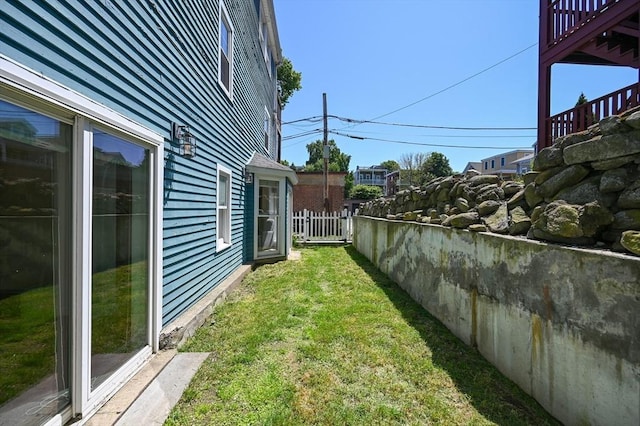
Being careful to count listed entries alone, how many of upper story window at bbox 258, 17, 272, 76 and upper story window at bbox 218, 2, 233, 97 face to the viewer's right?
2

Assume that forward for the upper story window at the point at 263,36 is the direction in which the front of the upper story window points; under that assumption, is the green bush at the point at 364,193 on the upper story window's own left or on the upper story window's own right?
on the upper story window's own left

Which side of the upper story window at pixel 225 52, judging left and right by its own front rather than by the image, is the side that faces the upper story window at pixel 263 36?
left

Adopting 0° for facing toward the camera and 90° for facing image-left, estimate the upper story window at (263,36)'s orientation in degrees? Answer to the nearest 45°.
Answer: approximately 270°

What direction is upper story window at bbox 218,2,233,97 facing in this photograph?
to the viewer's right
